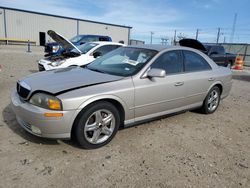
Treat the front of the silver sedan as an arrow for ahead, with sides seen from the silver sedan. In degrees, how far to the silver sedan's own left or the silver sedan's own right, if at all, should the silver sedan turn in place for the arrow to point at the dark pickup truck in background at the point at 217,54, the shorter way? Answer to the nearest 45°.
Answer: approximately 180°

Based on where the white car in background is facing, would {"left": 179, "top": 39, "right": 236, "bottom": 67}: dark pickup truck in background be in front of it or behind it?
behind

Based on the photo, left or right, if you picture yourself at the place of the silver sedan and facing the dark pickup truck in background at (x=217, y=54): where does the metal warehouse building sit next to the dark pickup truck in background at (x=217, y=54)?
left

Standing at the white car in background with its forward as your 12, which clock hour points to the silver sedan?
The silver sedan is roughly at 10 o'clock from the white car in background.

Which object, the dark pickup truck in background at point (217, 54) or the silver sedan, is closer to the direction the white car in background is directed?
the silver sedan

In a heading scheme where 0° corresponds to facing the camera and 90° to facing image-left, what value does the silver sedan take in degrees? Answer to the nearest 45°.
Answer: approximately 45°

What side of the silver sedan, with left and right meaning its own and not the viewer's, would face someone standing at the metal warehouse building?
right

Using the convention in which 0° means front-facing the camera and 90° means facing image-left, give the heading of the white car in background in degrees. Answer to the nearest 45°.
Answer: approximately 45°

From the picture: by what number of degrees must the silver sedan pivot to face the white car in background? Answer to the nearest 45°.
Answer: approximately 135° to its right
